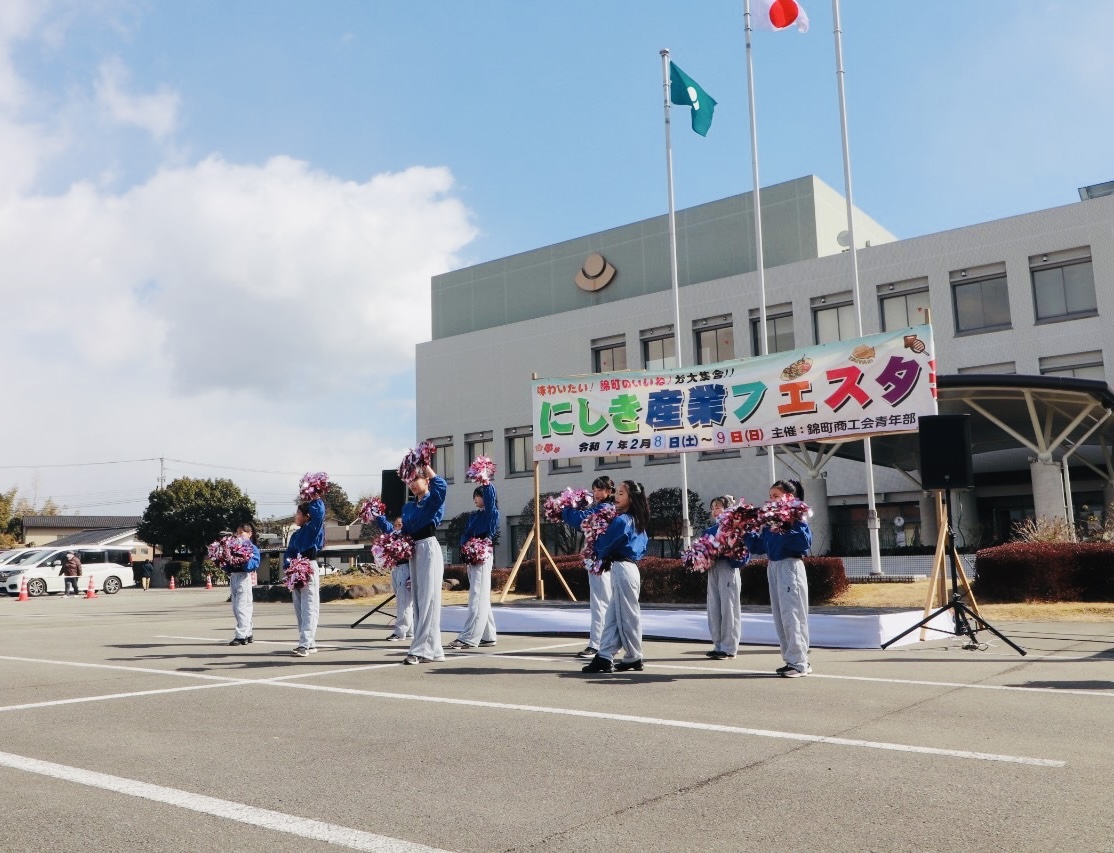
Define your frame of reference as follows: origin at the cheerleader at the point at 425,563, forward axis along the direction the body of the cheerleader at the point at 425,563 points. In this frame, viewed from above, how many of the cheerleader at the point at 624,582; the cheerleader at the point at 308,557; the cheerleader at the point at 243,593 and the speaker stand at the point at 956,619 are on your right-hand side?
2

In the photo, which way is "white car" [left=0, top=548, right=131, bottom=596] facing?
to the viewer's left

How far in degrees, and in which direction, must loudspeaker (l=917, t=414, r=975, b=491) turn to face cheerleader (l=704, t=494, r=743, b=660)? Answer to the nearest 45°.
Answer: approximately 45° to its right

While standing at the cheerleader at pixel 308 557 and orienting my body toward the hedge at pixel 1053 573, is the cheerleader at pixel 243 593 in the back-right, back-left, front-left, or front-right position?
back-left

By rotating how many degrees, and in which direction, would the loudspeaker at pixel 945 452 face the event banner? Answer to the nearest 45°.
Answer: approximately 135° to its right

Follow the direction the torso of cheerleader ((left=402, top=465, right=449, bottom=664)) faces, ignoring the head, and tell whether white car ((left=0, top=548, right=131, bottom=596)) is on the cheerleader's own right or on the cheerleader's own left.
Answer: on the cheerleader's own right

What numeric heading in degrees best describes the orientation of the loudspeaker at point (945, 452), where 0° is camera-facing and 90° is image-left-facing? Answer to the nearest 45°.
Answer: approximately 0°

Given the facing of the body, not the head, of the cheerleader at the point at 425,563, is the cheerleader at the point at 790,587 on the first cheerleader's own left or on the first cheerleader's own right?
on the first cheerleader's own left

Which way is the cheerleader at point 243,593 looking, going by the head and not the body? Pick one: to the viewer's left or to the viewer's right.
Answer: to the viewer's left

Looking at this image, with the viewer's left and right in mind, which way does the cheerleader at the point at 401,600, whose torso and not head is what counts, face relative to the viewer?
facing to the left of the viewer

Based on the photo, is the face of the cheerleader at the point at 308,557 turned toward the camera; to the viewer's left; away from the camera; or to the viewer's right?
to the viewer's left

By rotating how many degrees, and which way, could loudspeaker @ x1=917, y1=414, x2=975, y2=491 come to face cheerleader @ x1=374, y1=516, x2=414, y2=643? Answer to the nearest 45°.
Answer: approximately 90° to its right

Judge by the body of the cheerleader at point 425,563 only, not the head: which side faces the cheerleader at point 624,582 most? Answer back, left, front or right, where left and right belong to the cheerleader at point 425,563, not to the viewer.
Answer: left
